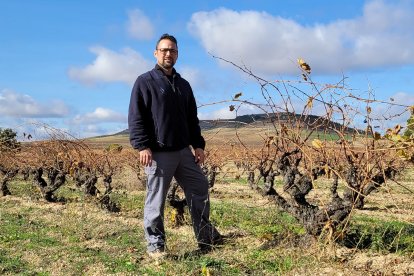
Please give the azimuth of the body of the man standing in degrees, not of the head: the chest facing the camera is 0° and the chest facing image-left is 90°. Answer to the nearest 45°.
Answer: approximately 315°

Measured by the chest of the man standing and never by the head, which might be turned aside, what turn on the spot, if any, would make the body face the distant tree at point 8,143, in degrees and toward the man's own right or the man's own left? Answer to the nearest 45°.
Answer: approximately 180°

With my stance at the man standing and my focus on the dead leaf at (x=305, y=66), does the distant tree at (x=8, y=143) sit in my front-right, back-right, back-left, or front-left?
back-left

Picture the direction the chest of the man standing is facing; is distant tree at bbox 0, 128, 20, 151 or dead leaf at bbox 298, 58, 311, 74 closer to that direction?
the dead leaf
